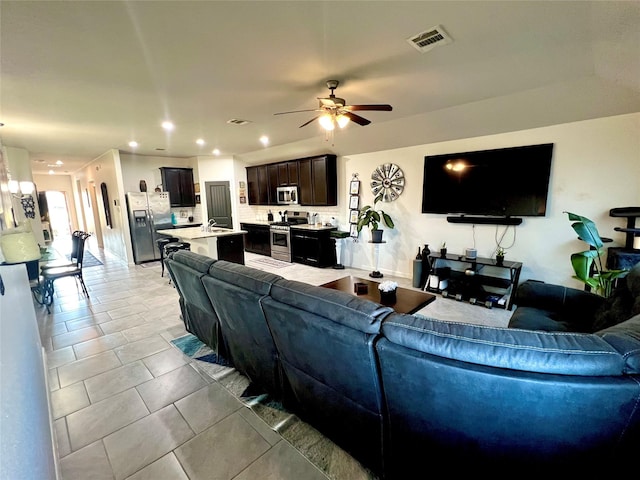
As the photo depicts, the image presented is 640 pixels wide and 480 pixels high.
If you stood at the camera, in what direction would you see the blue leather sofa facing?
facing away from the viewer and to the right of the viewer

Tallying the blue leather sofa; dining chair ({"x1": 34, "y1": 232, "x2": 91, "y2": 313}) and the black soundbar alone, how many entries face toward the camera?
1

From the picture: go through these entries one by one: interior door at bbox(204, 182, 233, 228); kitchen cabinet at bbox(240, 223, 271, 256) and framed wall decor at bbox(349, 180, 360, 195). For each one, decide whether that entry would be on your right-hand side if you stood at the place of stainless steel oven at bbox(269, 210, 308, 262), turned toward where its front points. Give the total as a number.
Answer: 2

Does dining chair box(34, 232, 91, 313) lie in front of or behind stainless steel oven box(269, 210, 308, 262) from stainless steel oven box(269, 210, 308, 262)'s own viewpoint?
in front

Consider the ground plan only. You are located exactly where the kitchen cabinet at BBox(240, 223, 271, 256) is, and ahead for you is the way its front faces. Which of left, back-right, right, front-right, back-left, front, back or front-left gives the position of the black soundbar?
left

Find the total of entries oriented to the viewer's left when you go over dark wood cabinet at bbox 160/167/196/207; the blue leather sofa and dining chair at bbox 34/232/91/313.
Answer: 1

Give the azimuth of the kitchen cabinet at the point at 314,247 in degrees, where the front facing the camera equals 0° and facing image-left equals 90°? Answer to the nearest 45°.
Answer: approximately 45°

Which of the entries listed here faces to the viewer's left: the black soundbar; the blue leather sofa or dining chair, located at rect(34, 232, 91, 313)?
the dining chair

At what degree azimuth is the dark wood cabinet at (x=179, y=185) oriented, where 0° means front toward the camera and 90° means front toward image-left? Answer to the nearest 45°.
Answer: approximately 0°

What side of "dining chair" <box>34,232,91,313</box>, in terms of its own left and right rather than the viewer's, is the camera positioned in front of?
left

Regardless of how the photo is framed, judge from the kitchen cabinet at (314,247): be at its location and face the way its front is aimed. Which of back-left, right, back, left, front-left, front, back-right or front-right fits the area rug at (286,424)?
front-left

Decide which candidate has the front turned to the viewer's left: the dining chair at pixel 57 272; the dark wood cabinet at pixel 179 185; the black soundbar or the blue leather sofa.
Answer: the dining chair

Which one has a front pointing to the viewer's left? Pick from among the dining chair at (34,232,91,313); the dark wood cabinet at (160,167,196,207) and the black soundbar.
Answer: the dining chair

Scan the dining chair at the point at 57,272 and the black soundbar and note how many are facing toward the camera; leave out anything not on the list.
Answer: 1

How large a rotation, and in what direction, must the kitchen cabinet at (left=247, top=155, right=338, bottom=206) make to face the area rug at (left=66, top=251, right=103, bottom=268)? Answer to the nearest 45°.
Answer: approximately 45° to its right
